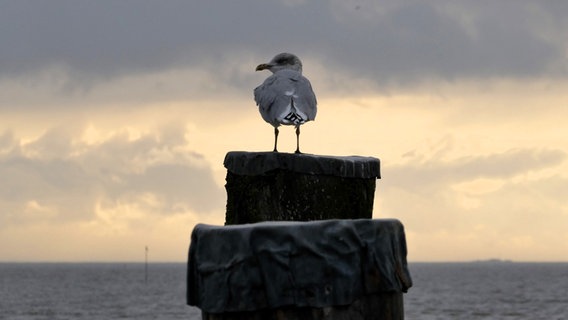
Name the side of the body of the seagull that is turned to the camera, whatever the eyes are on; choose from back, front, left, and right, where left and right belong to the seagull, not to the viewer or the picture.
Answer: back
